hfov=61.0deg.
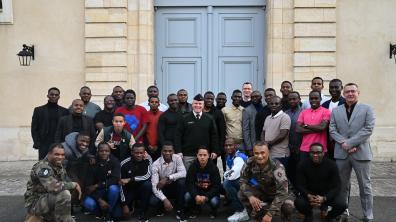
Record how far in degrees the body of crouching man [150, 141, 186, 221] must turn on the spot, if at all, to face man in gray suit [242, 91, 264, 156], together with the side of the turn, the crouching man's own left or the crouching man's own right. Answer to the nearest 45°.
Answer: approximately 90° to the crouching man's own left

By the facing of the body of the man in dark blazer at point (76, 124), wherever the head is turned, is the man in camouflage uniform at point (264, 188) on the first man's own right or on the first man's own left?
on the first man's own left

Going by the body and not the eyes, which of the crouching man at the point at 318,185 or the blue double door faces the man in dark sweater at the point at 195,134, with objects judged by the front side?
the blue double door

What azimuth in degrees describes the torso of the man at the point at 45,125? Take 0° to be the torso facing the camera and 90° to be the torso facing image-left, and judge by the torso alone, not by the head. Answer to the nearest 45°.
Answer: approximately 0°

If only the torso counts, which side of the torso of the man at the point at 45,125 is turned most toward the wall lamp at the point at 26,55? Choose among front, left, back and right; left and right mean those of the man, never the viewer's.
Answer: back

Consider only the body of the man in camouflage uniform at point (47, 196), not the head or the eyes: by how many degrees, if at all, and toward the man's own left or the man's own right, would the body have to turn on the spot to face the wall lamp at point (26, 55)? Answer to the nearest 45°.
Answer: approximately 135° to the man's own left

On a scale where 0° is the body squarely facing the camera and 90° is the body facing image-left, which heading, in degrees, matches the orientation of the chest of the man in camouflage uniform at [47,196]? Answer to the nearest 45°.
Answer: approximately 315°
